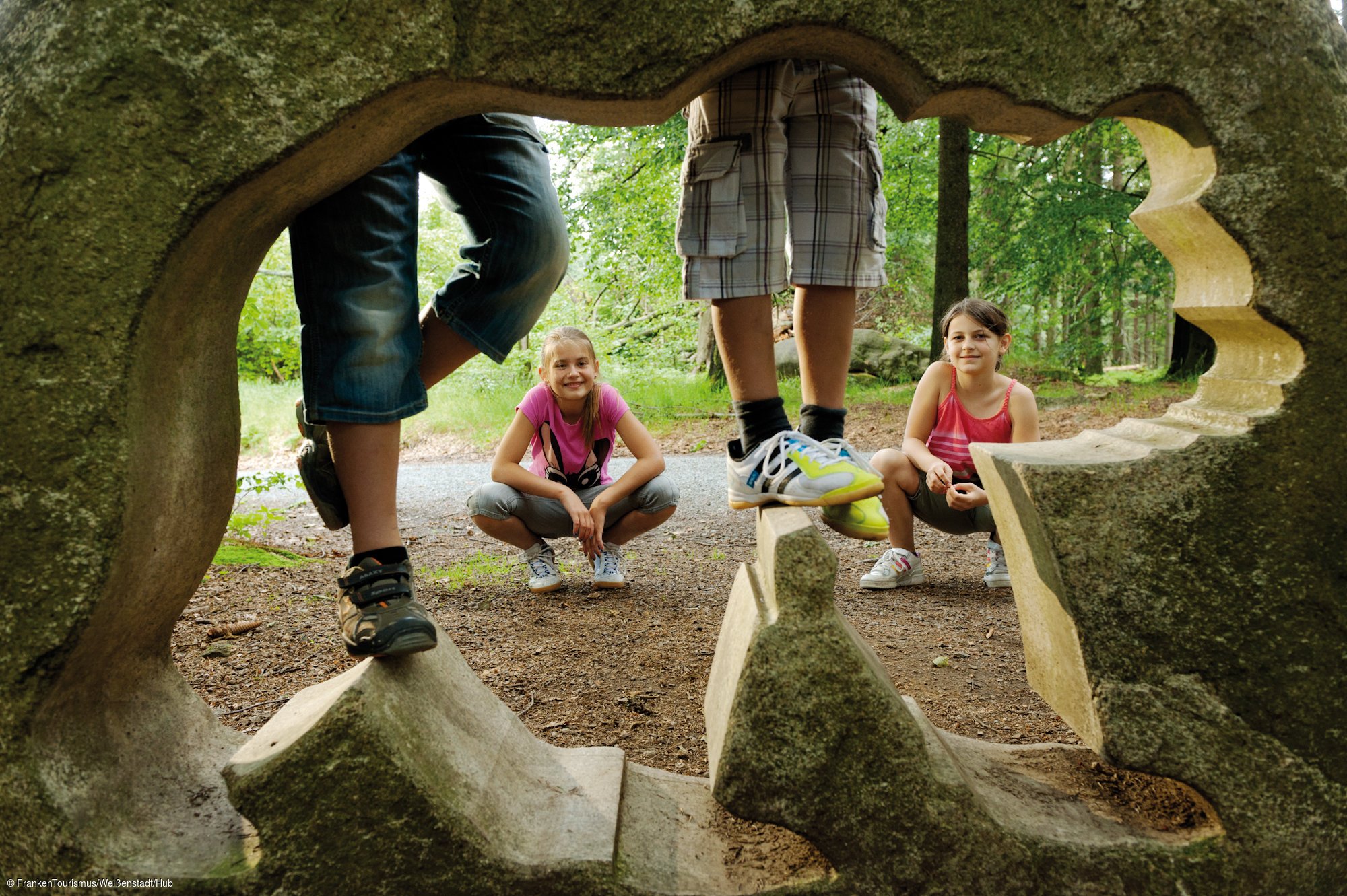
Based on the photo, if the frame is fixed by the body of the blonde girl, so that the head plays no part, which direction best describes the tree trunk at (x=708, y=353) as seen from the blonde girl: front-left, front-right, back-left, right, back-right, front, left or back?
back

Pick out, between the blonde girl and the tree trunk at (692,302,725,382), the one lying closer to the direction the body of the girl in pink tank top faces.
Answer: the blonde girl

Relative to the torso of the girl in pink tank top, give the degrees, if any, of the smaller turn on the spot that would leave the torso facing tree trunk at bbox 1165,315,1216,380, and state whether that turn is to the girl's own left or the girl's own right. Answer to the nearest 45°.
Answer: approximately 180°

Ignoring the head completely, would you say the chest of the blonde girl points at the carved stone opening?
yes

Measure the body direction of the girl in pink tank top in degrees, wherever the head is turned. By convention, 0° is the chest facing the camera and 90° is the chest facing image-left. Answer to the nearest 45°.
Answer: approximately 0°

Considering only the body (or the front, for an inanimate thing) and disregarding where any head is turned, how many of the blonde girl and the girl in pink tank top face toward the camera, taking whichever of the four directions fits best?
2

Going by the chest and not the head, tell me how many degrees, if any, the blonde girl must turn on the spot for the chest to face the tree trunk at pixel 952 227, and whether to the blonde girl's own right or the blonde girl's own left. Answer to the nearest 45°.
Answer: approximately 135° to the blonde girl's own left

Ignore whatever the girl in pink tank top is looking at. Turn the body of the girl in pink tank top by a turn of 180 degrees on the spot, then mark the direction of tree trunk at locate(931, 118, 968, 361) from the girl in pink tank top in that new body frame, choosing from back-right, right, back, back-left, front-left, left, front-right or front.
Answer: front

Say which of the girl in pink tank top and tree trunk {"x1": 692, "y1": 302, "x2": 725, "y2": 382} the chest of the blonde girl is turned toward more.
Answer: the girl in pink tank top
